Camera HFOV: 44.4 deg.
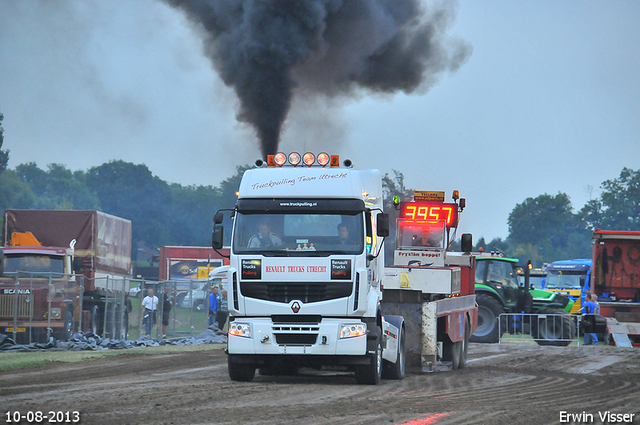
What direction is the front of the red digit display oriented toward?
toward the camera

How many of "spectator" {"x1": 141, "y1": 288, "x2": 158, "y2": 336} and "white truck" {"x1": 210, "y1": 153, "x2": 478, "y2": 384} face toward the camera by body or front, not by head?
2

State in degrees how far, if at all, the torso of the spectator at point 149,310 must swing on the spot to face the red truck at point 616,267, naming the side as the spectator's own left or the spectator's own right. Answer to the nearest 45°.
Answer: approximately 90° to the spectator's own left

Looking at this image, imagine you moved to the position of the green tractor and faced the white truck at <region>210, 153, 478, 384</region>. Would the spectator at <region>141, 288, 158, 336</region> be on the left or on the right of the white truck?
right

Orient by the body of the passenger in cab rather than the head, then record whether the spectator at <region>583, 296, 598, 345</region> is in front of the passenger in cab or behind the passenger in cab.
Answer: behind

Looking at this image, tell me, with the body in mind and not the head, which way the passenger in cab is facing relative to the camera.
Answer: toward the camera

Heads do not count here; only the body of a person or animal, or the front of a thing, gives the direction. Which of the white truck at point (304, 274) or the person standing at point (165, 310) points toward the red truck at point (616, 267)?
the person standing

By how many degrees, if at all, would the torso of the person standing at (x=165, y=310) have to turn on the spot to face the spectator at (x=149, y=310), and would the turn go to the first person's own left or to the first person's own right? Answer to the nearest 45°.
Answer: approximately 135° to the first person's own right

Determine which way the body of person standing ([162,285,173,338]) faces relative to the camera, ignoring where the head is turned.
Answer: to the viewer's right

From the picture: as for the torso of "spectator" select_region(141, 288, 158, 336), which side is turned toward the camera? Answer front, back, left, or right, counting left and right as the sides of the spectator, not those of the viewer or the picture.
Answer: front
